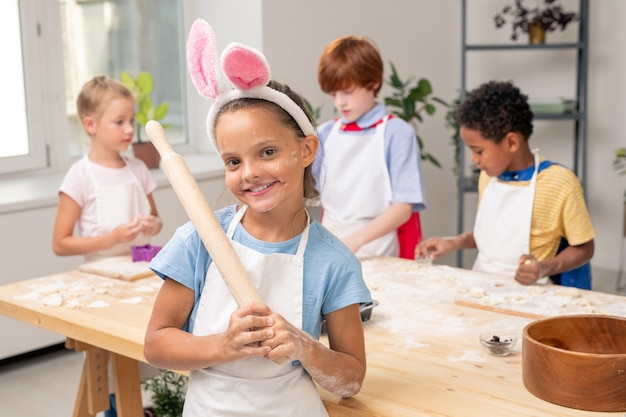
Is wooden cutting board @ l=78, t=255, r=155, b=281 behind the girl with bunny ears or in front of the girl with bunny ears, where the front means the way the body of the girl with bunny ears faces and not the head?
behind

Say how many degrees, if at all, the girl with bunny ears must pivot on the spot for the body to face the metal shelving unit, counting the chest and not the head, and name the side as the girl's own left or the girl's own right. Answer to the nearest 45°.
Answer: approximately 135° to the girl's own left

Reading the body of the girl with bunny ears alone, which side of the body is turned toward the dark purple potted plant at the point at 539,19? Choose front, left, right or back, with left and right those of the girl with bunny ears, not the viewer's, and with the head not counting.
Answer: back

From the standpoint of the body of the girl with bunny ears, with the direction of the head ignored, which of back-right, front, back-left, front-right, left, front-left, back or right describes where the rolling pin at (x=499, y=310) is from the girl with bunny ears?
back-left

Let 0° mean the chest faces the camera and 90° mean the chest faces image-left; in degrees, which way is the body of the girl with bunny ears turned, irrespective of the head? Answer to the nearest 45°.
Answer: approximately 0°

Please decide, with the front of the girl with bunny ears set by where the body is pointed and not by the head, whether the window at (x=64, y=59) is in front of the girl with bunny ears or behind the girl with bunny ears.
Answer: behind

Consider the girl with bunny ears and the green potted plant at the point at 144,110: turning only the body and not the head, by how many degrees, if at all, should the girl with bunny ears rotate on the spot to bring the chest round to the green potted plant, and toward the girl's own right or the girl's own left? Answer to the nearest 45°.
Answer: approximately 180°

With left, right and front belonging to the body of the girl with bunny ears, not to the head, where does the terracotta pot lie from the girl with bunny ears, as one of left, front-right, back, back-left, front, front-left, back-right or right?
back
